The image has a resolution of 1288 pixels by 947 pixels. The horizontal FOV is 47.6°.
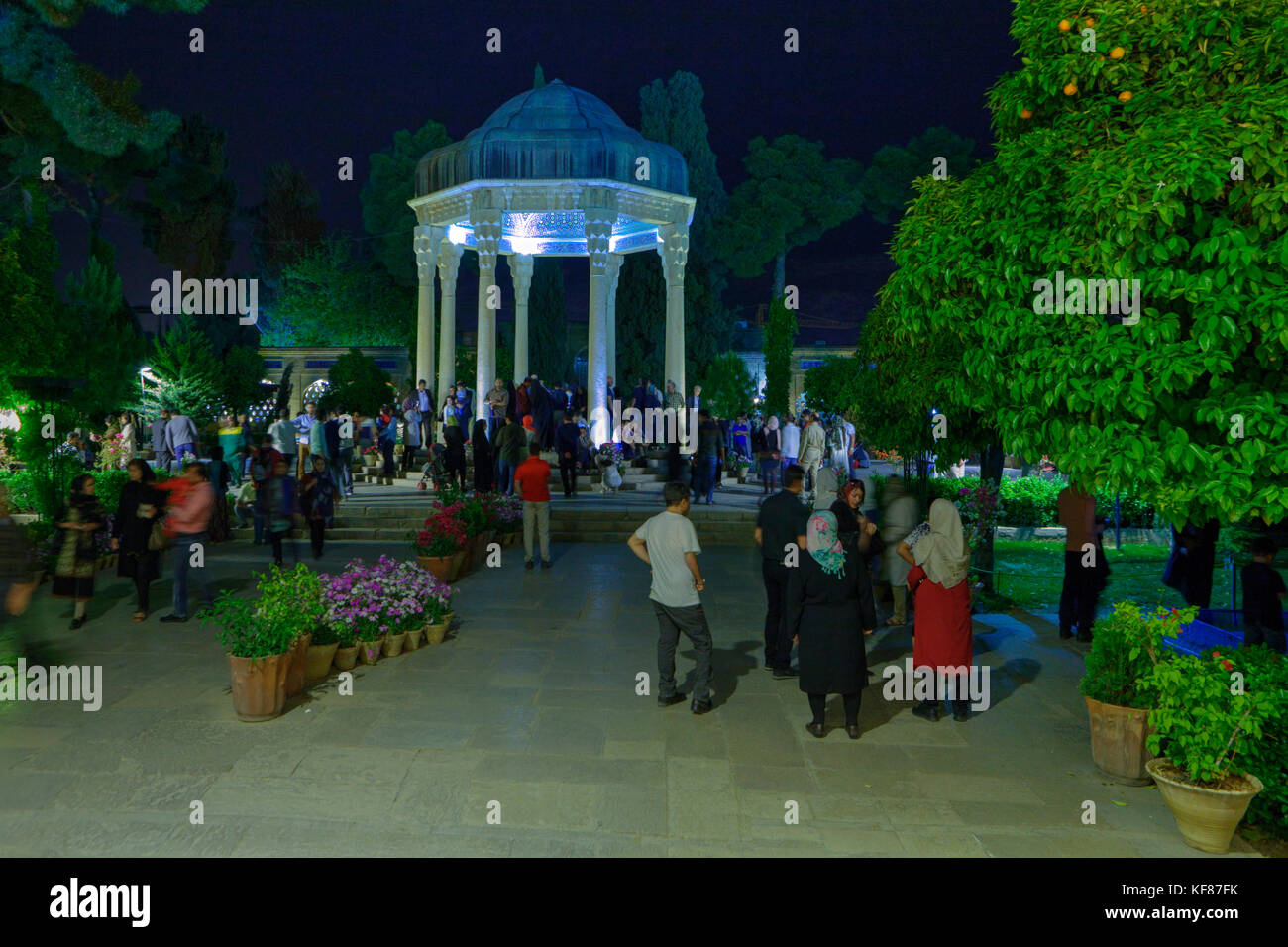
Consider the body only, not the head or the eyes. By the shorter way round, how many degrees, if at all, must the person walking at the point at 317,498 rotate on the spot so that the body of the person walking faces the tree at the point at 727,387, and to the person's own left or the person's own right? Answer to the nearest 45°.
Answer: approximately 135° to the person's own left

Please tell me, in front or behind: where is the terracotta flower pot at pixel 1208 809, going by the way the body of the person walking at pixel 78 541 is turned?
in front

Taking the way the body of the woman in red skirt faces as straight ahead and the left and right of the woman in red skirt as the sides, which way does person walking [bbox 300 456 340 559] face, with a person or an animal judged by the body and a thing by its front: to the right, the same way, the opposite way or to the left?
the opposite way

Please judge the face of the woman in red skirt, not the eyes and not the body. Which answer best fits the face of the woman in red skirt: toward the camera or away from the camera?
away from the camera

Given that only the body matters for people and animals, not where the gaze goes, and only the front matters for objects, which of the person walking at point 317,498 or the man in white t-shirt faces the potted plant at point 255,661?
the person walking

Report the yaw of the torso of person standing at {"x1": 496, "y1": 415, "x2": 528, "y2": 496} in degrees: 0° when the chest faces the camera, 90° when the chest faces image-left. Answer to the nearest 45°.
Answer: approximately 180°

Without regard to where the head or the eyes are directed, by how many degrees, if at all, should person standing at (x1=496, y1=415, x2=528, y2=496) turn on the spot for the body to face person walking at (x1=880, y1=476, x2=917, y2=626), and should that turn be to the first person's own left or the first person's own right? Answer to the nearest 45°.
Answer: approximately 135° to the first person's own right

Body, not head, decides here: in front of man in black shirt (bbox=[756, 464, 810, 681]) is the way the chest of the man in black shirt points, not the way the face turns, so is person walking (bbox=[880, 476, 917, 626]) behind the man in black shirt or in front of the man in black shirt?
in front
